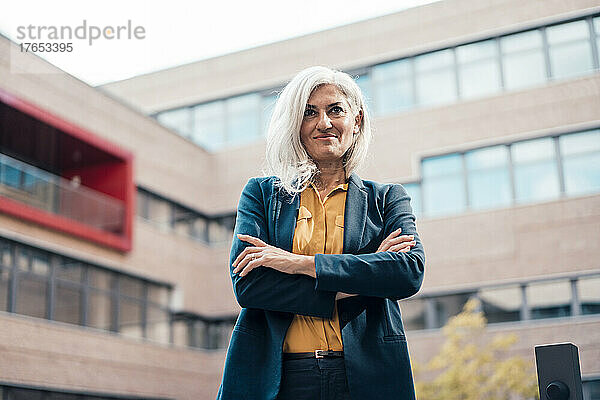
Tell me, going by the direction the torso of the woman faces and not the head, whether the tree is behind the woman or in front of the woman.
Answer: behind

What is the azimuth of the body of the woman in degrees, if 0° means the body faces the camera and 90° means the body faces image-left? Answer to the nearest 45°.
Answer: approximately 0°
